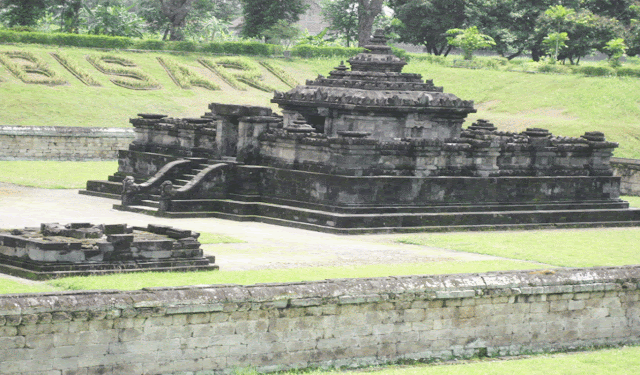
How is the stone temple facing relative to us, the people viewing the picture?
facing the viewer and to the left of the viewer

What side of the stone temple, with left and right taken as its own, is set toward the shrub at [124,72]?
right

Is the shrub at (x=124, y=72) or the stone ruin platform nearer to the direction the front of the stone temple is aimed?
the stone ruin platform

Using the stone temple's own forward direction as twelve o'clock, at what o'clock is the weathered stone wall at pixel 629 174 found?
The weathered stone wall is roughly at 6 o'clock from the stone temple.

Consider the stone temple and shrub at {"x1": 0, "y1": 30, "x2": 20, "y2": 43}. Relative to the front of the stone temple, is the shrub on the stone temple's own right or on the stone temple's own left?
on the stone temple's own right

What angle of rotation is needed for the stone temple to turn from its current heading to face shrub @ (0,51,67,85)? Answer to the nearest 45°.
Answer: approximately 90° to its right

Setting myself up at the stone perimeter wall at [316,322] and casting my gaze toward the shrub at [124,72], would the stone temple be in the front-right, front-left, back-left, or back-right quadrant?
front-right

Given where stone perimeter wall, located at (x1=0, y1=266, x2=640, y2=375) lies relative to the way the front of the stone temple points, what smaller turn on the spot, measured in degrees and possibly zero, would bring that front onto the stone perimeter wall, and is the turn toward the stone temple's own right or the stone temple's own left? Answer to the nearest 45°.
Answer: approximately 45° to the stone temple's own left

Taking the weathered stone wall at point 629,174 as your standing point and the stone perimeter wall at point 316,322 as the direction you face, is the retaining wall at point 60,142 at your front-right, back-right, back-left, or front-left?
front-right

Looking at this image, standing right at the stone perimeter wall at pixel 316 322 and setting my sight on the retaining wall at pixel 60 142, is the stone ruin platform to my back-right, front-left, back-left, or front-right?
front-left

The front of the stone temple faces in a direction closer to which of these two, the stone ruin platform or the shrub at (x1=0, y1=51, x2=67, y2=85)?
the stone ruin platform

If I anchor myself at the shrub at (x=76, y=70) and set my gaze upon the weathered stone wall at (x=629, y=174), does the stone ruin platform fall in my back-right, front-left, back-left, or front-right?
front-right

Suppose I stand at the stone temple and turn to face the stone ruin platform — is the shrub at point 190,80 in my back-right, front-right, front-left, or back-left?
back-right

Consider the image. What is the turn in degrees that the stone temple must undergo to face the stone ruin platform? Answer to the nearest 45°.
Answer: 0° — it already faces it
